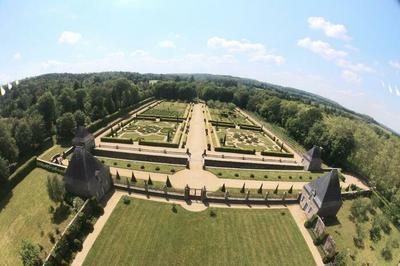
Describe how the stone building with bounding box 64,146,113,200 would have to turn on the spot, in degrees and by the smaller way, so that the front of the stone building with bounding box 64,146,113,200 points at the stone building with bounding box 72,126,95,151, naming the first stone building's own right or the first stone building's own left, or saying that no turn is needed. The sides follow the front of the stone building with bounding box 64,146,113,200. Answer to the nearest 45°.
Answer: approximately 135° to the first stone building's own left

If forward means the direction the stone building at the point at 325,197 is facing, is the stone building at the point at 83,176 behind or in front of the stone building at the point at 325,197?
in front

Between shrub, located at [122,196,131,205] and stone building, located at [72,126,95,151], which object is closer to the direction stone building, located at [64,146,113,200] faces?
the shrub

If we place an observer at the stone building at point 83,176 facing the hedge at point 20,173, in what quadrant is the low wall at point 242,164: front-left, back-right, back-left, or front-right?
back-right

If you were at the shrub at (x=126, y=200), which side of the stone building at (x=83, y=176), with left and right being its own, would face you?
front

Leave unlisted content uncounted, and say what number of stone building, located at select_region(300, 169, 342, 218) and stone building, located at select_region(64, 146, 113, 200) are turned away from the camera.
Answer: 0

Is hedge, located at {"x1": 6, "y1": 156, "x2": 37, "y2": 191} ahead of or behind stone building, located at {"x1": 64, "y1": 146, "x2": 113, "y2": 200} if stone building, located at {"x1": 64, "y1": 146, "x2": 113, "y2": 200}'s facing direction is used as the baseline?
behind
